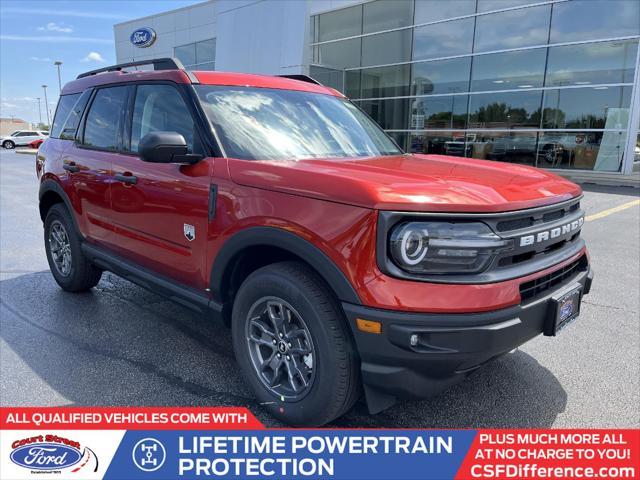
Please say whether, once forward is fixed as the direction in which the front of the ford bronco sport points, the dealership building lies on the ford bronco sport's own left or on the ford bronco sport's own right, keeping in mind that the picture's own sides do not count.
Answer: on the ford bronco sport's own left

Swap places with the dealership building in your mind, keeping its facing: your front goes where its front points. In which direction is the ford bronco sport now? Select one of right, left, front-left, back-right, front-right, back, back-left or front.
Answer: front-left

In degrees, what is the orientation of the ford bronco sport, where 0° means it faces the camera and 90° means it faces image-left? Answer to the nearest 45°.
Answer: approximately 315°

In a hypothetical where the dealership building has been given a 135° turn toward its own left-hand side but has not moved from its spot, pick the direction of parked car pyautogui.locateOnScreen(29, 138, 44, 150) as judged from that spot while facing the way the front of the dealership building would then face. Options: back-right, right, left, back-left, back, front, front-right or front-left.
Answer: back-left

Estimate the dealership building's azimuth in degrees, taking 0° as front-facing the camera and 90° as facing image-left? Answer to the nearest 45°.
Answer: approximately 45°

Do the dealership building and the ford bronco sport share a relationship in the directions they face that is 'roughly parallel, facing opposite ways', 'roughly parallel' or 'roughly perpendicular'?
roughly perpendicular

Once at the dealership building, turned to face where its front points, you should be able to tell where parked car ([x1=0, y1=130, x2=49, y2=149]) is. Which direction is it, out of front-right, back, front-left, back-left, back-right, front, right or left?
right

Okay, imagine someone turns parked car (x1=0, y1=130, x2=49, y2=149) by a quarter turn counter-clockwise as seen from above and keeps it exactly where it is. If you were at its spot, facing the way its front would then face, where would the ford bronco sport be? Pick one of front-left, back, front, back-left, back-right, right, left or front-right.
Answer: front

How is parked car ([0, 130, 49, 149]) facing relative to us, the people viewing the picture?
facing to the left of the viewer
